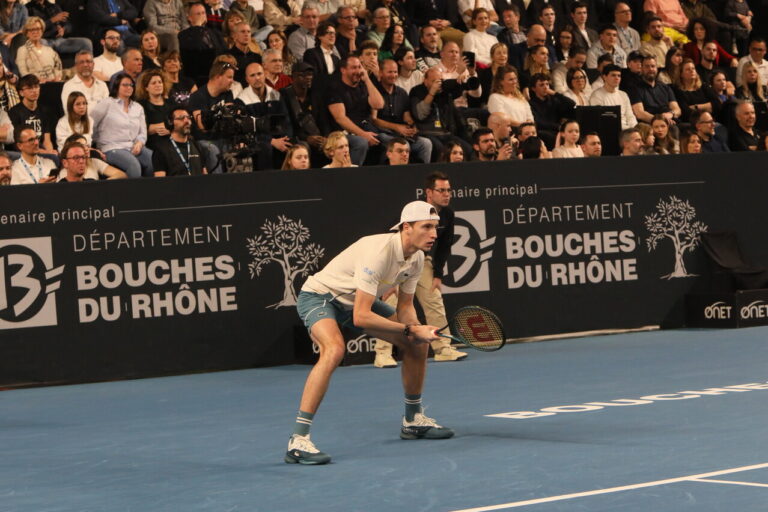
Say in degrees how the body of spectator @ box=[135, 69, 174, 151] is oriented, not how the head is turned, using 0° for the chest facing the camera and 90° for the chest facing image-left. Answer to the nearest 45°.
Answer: approximately 315°

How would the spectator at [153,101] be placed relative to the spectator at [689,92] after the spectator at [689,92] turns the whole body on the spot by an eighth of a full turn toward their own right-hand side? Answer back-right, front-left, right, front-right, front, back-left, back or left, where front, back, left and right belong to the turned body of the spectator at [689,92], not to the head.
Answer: front-right

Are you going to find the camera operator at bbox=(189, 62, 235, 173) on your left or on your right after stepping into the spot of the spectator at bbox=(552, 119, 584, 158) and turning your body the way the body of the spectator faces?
on your right

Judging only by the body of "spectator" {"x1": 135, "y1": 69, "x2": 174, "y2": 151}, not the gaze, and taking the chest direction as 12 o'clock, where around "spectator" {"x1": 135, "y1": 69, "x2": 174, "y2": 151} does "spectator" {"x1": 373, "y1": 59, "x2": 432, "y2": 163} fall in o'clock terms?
"spectator" {"x1": 373, "y1": 59, "x2": 432, "y2": 163} is roughly at 10 o'clock from "spectator" {"x1": 135, "y1": 69, "x2": 174, "y2": 151}.

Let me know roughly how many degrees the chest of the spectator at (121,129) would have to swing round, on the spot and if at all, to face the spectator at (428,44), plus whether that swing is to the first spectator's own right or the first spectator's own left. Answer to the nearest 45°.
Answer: approximately 90° to the first spectator's own left

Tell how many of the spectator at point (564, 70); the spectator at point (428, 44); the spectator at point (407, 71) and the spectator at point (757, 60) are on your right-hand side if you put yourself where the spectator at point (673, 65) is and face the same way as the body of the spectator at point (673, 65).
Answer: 3

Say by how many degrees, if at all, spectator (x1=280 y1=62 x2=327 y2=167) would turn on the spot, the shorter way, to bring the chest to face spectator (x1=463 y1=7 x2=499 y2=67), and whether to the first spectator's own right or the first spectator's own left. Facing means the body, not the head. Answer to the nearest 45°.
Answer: approximately 90° to the first spectator's own left

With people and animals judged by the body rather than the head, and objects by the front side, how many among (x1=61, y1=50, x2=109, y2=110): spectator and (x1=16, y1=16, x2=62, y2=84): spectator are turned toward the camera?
2

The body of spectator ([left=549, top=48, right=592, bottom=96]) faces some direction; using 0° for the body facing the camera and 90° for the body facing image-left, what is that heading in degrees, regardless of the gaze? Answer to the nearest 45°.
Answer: approximately 315°

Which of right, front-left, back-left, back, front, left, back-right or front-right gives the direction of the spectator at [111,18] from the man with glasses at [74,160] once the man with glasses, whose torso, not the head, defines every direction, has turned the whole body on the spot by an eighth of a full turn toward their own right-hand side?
back

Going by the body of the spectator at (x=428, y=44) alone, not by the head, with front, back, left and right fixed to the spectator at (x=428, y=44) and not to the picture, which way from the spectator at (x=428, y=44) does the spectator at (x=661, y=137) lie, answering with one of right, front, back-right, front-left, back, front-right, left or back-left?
front-left
